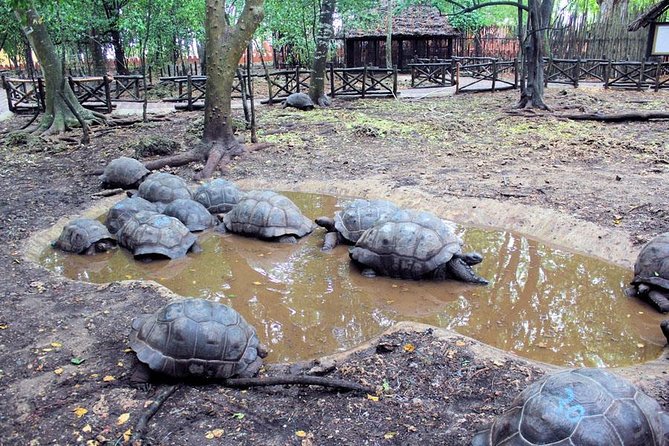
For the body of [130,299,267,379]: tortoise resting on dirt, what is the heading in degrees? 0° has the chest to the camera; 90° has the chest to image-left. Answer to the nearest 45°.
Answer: approximately 270°

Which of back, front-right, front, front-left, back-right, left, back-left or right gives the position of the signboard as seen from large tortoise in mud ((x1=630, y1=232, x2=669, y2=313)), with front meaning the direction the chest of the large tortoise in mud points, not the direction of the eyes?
back-right

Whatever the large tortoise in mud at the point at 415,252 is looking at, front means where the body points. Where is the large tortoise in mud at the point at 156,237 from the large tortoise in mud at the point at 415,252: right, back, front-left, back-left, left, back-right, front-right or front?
back

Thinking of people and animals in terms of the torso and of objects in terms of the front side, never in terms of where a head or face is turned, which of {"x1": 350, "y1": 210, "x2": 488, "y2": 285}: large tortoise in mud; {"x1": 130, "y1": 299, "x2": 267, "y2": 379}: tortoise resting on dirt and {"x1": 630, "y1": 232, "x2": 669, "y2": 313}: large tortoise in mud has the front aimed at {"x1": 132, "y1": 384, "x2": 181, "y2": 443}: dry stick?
{"x1": 630, "y1": 232, "x2": 669, "y2": 313}: large tortoise in mud

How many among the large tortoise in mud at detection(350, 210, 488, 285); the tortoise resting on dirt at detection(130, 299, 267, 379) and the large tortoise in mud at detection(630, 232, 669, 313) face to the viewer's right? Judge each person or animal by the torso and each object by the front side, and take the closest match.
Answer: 2

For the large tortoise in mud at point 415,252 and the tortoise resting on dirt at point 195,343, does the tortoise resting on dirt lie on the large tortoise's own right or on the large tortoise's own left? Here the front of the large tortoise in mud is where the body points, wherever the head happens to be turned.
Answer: on the large tortoise's own right

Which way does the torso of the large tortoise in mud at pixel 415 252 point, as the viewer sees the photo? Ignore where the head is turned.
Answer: to the viewer's right

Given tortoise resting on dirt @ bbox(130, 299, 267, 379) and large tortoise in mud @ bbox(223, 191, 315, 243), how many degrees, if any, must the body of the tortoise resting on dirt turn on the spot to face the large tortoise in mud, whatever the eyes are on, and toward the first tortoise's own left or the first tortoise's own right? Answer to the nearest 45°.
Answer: approximately 90° to the first tortoise's own left

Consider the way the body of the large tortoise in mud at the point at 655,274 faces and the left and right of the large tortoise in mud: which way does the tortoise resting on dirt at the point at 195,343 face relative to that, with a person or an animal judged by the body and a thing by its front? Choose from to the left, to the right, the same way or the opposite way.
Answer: the opposite way

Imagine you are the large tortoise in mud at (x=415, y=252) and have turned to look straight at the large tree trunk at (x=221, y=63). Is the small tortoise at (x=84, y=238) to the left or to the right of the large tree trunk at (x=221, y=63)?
left
